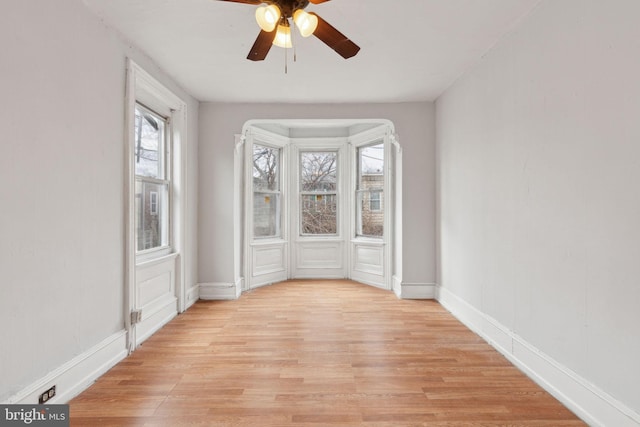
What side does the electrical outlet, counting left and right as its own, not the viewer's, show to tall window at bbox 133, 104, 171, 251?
left

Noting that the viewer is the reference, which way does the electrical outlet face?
facing the viewer and to the right of the viewer

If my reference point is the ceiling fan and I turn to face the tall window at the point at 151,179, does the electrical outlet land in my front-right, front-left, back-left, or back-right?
front-left
